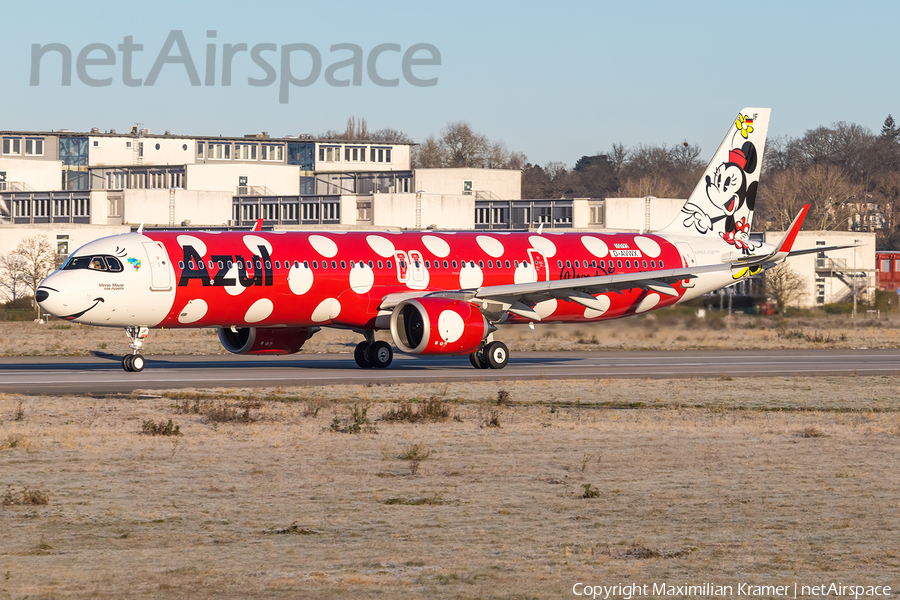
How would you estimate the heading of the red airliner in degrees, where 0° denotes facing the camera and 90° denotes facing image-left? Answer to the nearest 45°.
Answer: approximately 45°
